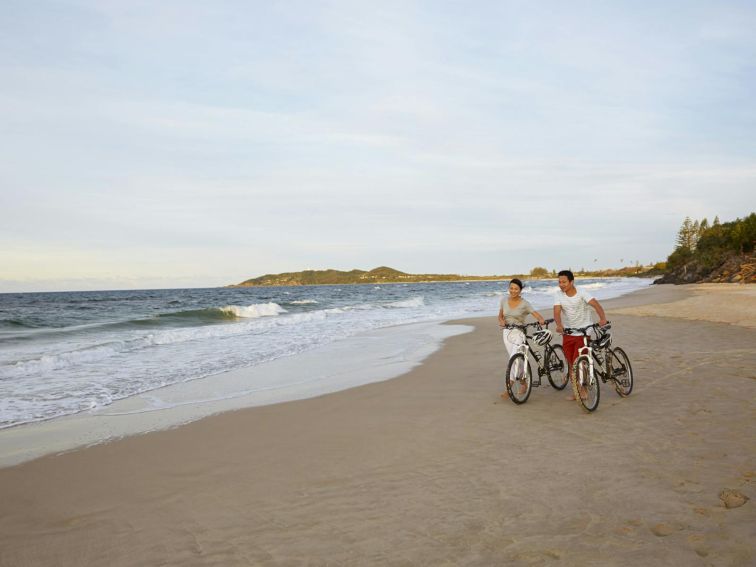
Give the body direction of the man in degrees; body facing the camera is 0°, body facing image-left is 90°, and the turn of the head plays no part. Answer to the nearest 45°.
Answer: approximately 45°

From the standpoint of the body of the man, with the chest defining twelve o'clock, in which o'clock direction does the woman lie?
The woman is roughly at 2 o'clock from the man.

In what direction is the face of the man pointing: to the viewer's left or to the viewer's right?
to the viewer's left
